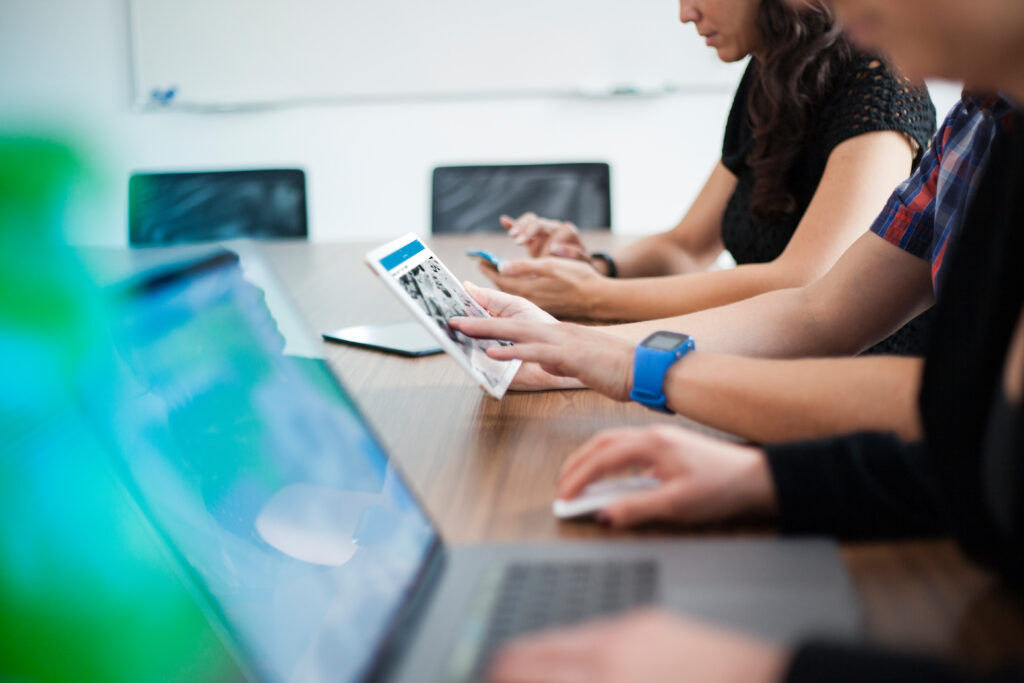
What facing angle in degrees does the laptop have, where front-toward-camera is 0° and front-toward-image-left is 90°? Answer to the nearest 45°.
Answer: approximately 270°

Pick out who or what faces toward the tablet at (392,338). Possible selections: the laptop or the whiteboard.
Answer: the whiteboard

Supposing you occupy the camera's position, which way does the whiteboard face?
facing the viewer

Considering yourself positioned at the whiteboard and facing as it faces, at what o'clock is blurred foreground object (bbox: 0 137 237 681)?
The blurred foreground object is roughly at 12 o'clock from the whiteboard.

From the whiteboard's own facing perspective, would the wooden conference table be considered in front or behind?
in front

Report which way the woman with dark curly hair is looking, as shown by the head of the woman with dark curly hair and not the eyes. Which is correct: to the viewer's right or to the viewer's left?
to the viewer's left

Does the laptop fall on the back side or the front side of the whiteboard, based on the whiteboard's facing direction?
on the front side

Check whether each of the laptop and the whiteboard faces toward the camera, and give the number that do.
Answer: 1

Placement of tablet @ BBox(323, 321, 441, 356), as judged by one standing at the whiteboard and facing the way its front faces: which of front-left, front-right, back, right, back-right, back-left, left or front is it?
front

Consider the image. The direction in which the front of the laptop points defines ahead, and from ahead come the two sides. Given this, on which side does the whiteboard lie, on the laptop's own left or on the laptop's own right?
on the laptop's own left

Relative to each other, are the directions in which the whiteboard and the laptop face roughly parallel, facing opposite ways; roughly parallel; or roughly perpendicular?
roughly perpendicular

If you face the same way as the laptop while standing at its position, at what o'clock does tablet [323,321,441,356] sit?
The tablet is roughly at 9 o'clock from the laptop.
